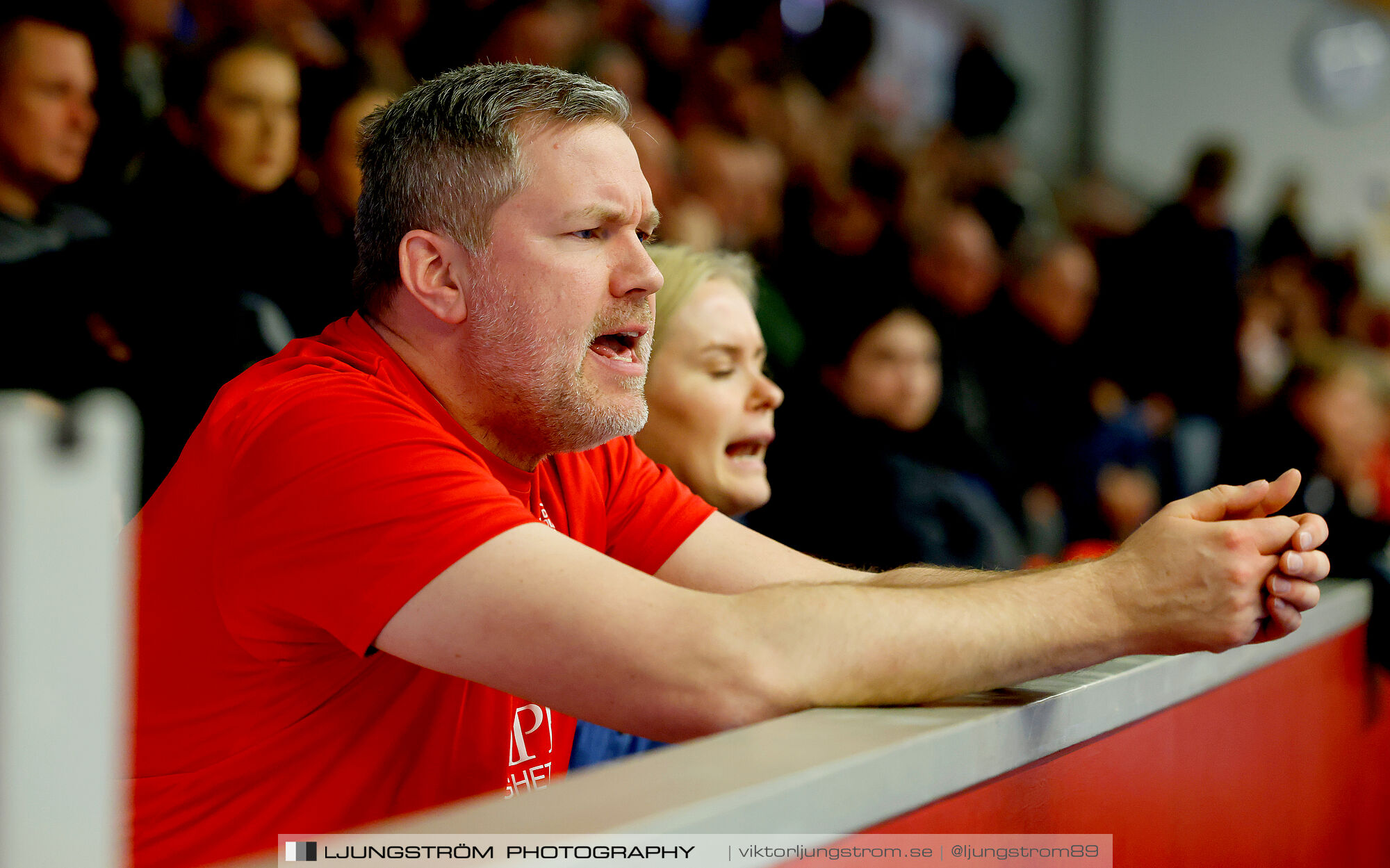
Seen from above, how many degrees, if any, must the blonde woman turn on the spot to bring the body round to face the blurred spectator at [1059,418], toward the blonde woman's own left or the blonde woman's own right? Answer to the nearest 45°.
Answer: approximately 90° to the blonde woman's own left

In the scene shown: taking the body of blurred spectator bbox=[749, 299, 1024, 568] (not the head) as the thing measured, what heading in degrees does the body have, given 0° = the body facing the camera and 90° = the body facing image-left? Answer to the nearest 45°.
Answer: approximately 315°

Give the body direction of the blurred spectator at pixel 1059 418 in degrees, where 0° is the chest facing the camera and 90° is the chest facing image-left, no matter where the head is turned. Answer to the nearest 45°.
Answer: approximately 315°

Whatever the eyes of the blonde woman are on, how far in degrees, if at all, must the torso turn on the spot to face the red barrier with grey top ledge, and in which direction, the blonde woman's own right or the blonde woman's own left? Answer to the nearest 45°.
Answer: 0° — they already face it

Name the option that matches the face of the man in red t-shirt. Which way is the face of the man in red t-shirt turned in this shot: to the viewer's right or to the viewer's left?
to the viewer's right

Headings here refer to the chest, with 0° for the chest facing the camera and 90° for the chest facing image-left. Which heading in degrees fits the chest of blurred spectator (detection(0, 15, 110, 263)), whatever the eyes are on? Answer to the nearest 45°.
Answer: approximately 315°

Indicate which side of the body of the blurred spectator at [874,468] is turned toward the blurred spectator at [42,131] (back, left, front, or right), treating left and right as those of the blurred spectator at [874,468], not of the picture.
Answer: right

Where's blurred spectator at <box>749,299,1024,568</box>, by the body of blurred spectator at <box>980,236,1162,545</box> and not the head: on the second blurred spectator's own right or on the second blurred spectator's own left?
on the second blurred spectator's own right

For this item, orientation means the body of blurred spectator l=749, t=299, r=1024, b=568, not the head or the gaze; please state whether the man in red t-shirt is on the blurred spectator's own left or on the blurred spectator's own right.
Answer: on the blurred spectator's own right
